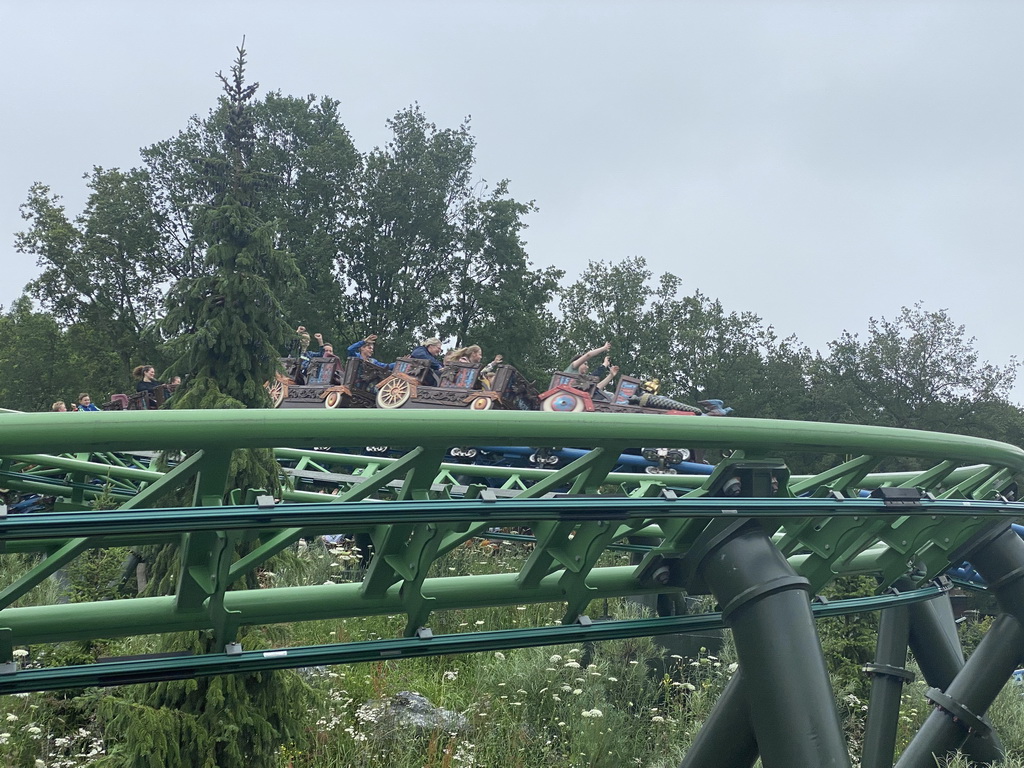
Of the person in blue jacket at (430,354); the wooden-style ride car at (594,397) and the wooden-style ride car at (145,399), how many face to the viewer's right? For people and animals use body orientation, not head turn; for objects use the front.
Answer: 3

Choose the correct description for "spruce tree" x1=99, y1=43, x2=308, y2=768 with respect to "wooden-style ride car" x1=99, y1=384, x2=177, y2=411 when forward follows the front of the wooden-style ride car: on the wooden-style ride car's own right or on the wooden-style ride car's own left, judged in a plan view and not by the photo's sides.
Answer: on the wooden-style ride car's own right

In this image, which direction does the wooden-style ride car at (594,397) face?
to the viewer's right

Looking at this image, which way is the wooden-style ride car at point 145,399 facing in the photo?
to the viewer's right

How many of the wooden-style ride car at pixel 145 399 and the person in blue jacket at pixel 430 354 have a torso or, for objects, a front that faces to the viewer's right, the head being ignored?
2

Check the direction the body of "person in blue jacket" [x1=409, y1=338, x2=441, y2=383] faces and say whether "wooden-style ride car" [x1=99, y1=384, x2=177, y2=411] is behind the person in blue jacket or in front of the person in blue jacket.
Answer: behind

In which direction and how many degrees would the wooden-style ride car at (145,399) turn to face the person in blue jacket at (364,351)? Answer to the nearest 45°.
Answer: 0° — it already faces them

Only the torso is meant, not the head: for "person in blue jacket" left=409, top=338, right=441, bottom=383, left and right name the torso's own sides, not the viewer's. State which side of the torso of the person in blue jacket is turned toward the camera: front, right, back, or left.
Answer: right
